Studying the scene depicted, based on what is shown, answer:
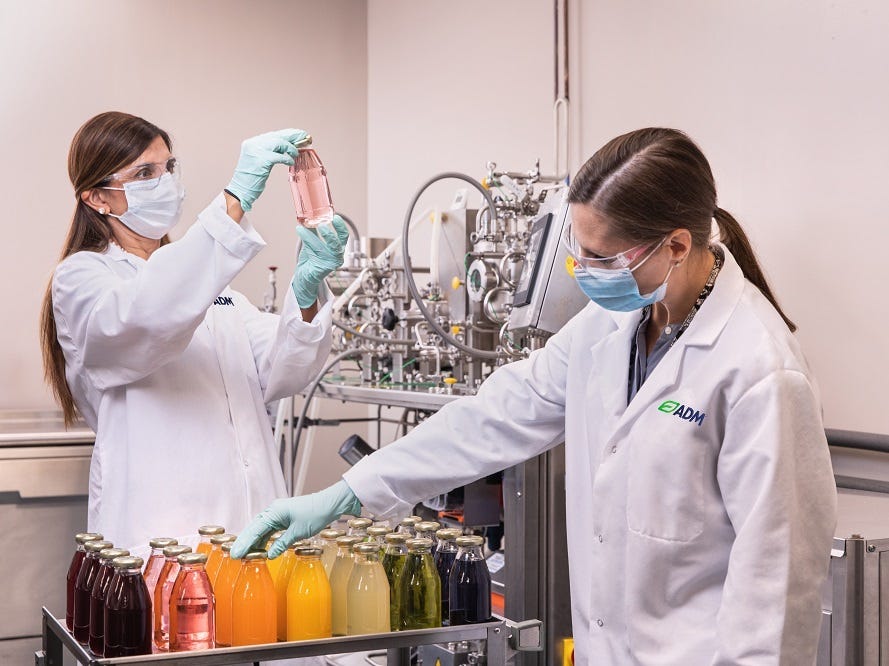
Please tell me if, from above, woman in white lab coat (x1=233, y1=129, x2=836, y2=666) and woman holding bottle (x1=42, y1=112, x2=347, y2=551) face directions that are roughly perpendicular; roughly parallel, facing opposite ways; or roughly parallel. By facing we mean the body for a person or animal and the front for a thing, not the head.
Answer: roughly perpendicular

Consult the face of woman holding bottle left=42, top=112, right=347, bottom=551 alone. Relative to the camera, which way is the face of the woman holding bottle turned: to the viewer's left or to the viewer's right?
to the viewer's right

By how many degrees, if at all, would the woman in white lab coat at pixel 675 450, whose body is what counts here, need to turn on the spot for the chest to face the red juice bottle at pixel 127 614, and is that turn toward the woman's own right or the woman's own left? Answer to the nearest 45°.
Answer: approximately 45° to the woman's own right

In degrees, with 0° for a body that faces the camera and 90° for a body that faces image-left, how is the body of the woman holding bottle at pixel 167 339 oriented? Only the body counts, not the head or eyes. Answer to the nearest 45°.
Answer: approximately 315°

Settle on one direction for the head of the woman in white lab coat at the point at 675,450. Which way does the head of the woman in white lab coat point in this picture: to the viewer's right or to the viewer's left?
to the viewer's left

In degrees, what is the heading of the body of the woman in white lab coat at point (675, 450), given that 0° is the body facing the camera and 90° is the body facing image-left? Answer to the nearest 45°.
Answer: approximately 45°
